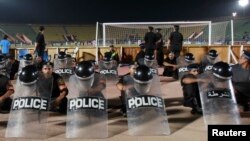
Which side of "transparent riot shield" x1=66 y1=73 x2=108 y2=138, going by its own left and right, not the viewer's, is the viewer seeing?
front

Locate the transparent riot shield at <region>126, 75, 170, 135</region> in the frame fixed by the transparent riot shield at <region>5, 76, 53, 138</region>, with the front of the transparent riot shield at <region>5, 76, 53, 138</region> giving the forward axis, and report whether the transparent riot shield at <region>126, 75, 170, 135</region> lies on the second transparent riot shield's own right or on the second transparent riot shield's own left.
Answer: on the second transparent riot shield's own left

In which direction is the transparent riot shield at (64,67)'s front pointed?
toward the camera

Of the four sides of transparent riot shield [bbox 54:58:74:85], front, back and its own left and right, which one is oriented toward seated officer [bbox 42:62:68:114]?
front

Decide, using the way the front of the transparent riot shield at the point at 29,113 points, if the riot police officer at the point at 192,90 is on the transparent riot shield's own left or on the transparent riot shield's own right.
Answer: on the transparent riot shield's own left

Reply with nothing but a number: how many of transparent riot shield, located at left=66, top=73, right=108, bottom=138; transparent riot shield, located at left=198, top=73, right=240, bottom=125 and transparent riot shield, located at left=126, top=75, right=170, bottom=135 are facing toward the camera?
3

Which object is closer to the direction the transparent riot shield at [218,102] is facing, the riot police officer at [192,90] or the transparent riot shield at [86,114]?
the transparent riot shield

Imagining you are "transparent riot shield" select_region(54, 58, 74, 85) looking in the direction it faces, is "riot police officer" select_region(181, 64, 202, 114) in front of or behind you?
in front

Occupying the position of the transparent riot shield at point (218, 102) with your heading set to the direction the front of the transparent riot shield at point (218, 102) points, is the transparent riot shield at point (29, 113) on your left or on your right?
on your right

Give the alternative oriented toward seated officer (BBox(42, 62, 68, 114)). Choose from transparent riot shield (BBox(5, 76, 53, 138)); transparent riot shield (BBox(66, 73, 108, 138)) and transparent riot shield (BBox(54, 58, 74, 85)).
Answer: transparent riot shield (BBox(54, 58, 74, 85))

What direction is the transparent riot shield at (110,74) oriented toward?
toward the camera

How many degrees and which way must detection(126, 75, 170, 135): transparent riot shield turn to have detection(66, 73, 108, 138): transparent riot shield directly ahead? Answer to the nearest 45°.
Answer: approximately 90° to its right
